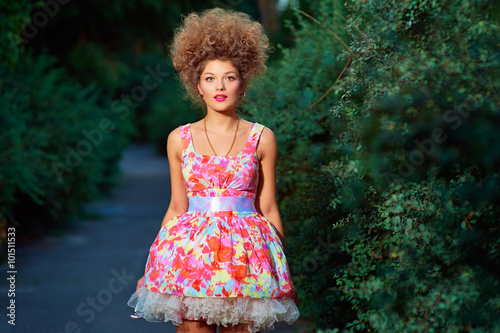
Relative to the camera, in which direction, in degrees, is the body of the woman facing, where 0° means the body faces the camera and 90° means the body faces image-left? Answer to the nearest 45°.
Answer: approximately 0°
